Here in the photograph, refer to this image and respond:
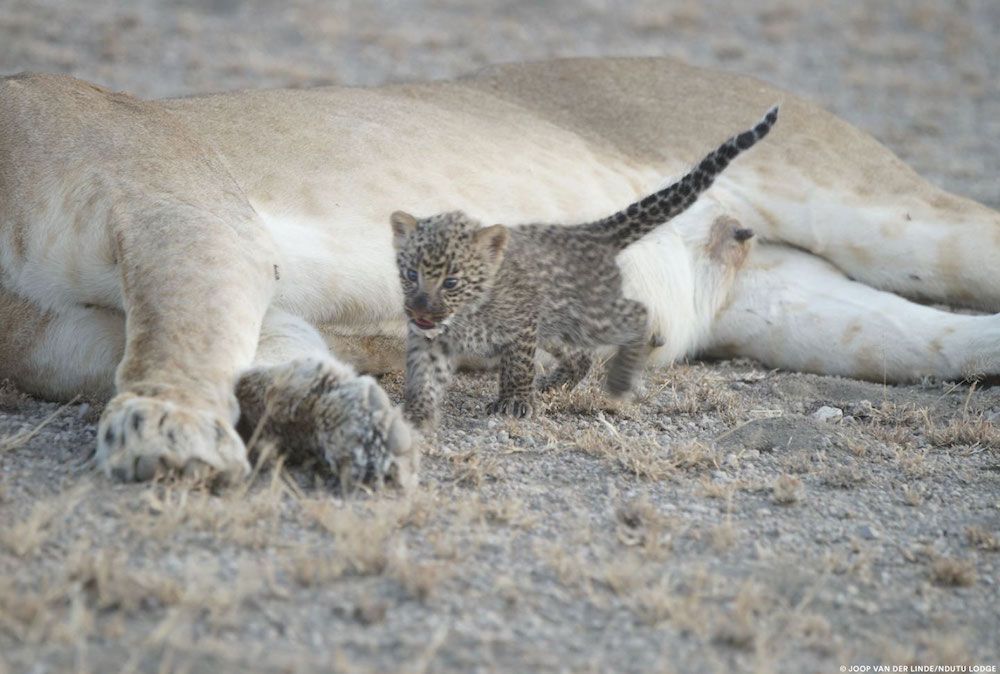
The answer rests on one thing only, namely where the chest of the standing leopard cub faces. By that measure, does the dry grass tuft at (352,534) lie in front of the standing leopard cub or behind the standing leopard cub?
in front

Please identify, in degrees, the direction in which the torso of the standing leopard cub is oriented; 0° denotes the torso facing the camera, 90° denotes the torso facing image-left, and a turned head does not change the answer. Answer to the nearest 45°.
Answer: approximately 45°

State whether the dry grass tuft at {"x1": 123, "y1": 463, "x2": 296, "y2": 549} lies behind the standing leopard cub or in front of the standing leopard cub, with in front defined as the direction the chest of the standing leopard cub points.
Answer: in front

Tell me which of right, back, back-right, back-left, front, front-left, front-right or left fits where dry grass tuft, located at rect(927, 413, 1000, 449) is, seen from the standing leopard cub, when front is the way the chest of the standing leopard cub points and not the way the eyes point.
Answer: back-left

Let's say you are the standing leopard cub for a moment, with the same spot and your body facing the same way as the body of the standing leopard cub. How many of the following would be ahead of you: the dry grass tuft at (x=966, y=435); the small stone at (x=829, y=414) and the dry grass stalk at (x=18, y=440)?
1

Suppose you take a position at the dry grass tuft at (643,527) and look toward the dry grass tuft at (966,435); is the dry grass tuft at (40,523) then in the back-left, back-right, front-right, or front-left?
back-left

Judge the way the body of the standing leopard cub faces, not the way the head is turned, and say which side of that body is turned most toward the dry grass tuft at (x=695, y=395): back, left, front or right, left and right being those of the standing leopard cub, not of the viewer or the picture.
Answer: back

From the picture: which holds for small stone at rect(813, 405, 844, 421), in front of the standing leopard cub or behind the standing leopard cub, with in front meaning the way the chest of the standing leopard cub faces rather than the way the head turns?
behind

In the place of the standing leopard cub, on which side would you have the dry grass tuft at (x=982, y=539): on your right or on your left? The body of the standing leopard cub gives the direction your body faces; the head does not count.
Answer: on your left

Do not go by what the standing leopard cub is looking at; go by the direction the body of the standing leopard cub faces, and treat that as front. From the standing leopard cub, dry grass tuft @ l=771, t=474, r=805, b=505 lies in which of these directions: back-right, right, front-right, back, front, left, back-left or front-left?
left

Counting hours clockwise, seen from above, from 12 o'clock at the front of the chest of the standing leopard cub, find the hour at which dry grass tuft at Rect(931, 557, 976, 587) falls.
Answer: The dry grass tuft is roughly at 9 o'clock from the standing leopard cub.

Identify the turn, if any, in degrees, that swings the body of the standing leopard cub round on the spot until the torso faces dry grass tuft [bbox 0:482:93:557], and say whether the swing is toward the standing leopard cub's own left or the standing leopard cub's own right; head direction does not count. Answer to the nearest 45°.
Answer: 0° — it already faces it

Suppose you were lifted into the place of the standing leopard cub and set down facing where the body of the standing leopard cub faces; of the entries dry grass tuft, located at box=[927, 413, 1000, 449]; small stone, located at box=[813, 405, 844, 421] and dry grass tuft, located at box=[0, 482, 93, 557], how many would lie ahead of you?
1
